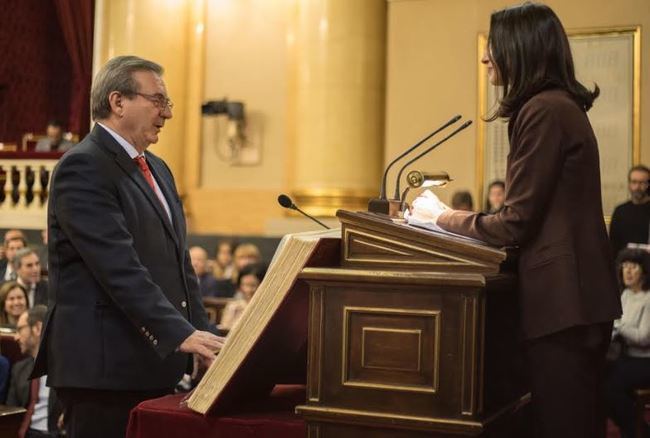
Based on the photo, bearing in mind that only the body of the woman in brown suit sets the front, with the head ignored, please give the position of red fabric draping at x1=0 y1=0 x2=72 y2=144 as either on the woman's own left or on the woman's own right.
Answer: on the woman's own right

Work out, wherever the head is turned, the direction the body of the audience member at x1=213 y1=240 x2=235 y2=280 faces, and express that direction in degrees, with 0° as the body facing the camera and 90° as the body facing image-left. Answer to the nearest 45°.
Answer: approximately 0°

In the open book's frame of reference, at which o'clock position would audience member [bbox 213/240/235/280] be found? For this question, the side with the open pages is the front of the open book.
The audience member is roughly at 3 o'clock from the open book.

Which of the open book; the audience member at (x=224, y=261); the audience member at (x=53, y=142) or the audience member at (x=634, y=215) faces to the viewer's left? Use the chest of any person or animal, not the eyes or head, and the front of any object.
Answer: the open book

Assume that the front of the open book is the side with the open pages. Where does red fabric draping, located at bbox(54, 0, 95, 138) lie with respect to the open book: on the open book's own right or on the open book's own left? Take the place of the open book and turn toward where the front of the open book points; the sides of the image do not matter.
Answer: on the open book's own right

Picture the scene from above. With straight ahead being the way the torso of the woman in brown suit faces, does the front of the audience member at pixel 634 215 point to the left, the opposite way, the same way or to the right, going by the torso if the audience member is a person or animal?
to the left

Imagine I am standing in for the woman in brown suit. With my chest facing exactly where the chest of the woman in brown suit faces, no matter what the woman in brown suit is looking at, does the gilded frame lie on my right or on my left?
on my right

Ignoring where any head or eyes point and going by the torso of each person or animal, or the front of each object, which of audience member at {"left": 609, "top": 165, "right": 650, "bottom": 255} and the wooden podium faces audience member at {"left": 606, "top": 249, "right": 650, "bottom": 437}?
audience member at {"left": 609, "top": 165, "right": 650, "bottom": 255}

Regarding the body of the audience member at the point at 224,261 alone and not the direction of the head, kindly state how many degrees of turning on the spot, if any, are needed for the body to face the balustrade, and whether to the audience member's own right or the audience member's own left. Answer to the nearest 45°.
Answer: approximately 135° to the audience member's own right

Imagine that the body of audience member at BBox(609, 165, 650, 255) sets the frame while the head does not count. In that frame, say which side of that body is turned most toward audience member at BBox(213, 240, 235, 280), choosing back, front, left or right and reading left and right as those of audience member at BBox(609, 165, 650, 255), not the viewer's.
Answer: right

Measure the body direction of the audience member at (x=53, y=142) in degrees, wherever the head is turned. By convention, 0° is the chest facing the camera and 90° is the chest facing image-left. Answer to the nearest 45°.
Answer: approximately 0°
